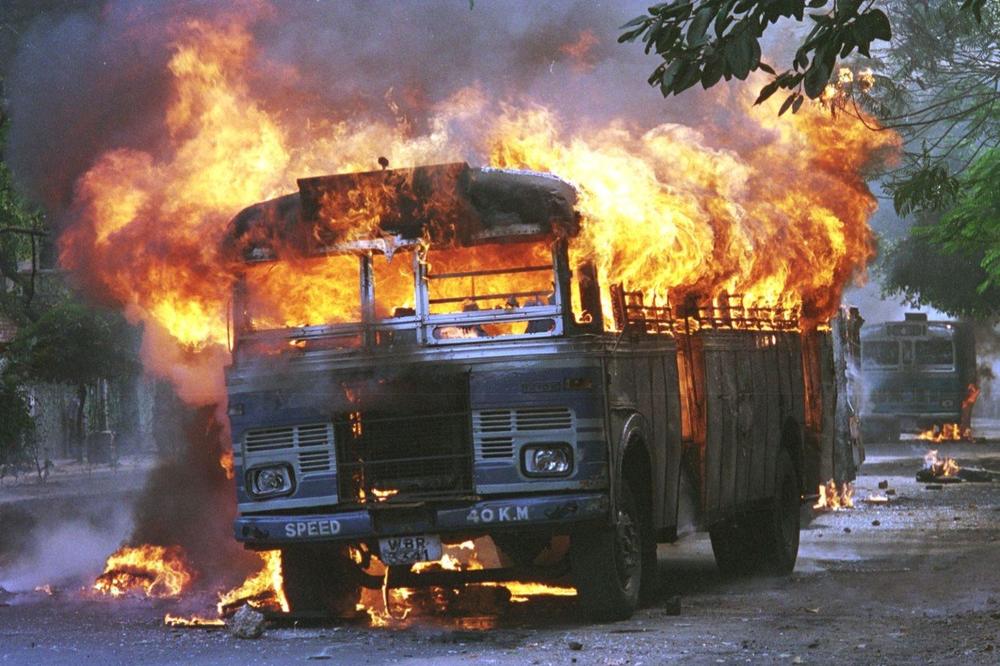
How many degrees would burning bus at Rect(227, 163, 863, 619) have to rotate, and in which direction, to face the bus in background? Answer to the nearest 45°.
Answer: approximately 135° to its right

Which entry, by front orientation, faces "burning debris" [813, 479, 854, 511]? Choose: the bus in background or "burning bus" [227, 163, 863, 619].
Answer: the bus in background

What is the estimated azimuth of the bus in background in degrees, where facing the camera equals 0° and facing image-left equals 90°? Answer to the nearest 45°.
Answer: approximately 0°

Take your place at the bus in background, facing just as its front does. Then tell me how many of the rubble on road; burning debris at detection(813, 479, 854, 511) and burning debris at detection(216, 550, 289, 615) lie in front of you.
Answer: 3

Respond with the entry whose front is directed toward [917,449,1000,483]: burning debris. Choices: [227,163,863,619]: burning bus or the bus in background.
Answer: the bus in background

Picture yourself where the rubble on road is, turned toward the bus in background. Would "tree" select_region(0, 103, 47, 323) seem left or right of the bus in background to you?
left
